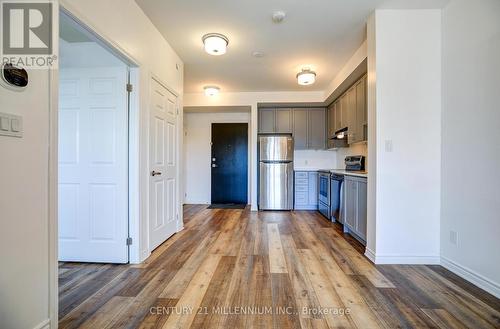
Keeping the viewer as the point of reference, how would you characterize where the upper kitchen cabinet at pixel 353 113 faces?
facing to the left of the viewer

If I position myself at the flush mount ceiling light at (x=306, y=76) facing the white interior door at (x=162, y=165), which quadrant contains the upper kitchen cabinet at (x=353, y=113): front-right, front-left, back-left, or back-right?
back-left

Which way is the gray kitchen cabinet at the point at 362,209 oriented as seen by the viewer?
to the viewer's left

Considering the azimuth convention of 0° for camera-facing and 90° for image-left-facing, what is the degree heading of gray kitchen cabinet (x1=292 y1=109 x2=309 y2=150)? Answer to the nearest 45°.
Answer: approximately 0°

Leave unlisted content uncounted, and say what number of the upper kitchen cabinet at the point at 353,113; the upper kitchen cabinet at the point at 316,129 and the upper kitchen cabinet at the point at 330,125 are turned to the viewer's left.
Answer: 2

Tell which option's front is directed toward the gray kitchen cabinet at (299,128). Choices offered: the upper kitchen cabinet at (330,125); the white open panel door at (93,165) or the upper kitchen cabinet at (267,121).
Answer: the upper kitchen cabinet at (330,125)

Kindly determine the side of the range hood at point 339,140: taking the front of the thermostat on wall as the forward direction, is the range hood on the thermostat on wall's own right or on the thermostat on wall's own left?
on the thermostat on wall's own left

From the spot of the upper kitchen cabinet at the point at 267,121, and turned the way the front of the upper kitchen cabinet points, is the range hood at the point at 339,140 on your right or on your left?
on your left

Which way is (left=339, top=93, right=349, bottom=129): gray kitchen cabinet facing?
to the viewer's left
